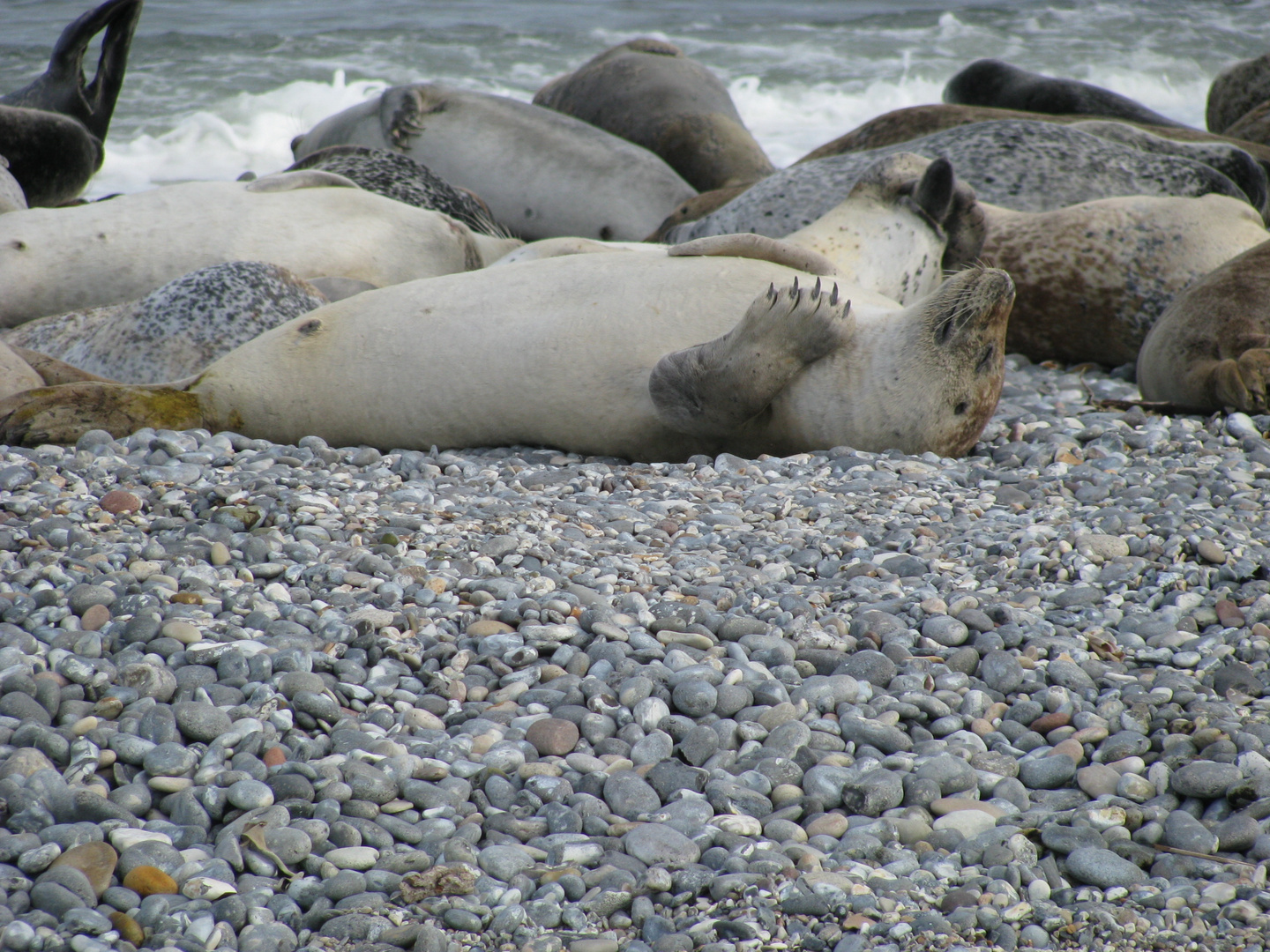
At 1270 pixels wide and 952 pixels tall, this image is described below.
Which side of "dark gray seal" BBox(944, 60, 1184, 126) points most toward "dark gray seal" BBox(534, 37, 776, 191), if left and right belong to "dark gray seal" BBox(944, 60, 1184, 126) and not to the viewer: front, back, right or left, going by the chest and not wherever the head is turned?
front

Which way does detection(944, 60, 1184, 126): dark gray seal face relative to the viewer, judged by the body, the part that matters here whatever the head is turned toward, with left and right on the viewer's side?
facing to the left of the viewer

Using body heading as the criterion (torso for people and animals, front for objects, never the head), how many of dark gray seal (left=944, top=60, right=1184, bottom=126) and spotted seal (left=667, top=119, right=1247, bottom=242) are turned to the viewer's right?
1

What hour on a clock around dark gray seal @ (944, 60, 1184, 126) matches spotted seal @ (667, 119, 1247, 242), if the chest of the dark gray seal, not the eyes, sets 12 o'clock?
The spotted seal is roughly at 9 o'clock from the dark gray seal.

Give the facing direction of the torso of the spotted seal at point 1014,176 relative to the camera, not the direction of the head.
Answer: to the viewer's right

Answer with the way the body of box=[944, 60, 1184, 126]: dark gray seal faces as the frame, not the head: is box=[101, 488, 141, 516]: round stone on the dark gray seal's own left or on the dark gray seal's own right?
on the dark gray seal's own left

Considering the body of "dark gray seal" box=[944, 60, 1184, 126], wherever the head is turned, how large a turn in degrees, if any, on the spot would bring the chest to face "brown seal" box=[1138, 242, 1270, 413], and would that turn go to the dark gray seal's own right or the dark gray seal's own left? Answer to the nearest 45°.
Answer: approximately 90° to the dark gray seal's own left

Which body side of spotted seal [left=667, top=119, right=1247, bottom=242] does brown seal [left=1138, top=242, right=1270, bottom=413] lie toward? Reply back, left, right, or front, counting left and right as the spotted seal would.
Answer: right

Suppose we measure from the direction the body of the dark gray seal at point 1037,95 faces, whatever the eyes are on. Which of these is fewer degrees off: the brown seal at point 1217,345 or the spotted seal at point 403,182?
the spotted seal

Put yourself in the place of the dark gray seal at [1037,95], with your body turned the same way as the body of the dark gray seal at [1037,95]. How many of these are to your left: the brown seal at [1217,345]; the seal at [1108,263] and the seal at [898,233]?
3

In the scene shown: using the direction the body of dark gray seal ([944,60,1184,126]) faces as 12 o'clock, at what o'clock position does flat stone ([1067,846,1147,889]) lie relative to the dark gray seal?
The flat stone is roughly at 9 o'clock from the dark gray seal.

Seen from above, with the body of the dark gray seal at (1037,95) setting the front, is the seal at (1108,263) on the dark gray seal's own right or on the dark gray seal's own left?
on the dark gray seal's own left

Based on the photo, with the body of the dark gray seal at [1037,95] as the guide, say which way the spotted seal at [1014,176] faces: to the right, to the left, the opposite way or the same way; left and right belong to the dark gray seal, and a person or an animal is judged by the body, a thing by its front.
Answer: the opposite way
